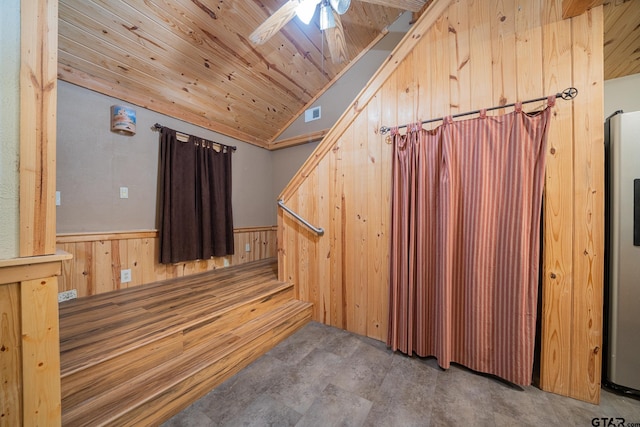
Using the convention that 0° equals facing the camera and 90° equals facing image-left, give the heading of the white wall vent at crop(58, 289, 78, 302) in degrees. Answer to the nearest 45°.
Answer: approximately 315°

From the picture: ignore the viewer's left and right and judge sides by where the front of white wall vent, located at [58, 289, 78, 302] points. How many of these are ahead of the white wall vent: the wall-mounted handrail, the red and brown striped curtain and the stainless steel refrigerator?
3

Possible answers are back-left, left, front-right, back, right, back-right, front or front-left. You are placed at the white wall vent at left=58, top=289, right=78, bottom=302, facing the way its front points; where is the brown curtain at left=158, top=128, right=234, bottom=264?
front-left

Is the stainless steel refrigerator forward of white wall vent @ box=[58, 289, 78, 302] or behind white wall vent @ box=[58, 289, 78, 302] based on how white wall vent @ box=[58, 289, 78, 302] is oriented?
forward

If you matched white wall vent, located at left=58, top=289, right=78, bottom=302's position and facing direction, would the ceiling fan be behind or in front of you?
in front

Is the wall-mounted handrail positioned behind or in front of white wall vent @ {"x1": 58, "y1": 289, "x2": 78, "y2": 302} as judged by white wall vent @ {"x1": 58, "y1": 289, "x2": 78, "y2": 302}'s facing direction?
in front

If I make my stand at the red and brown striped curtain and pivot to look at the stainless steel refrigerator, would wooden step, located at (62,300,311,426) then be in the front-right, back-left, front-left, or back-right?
back-right
